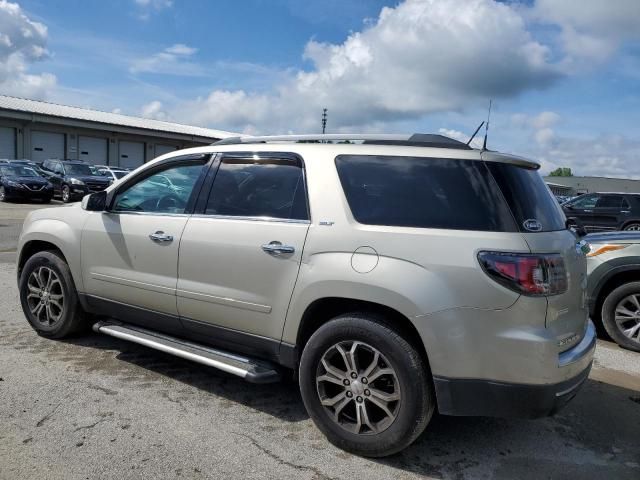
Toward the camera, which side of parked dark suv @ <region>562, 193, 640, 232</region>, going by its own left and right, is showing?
left

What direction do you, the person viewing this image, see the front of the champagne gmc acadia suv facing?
facing away from the viewer and to the left of the viewer

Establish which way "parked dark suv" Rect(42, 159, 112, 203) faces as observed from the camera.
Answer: facing the viewer and to the right of the viewer

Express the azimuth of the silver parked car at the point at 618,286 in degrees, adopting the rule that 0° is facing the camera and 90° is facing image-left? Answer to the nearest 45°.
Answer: approximately 90°

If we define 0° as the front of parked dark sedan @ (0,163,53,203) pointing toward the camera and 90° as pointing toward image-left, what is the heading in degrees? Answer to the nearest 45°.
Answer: approximately 315°

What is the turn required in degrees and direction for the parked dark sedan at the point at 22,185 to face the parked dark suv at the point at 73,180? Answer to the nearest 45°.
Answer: approximately 45° to its left

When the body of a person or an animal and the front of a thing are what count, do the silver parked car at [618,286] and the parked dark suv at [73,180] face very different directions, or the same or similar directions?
very different directions

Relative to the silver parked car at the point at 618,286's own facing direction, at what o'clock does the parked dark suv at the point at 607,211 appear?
The parked dark suv is roughly at 3 o'clock from the silver parked car.

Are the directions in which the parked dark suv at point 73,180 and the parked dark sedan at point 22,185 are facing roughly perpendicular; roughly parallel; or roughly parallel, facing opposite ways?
roughly parallel

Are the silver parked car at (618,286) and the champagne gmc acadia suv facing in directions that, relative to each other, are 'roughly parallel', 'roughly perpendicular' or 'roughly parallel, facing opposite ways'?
roughly parallel

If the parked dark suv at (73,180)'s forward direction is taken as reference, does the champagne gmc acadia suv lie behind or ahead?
ahead

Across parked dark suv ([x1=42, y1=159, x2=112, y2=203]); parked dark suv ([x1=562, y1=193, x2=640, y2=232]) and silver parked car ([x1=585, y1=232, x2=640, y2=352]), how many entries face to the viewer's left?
2

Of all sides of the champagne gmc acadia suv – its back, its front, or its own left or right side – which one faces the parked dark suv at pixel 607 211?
right
